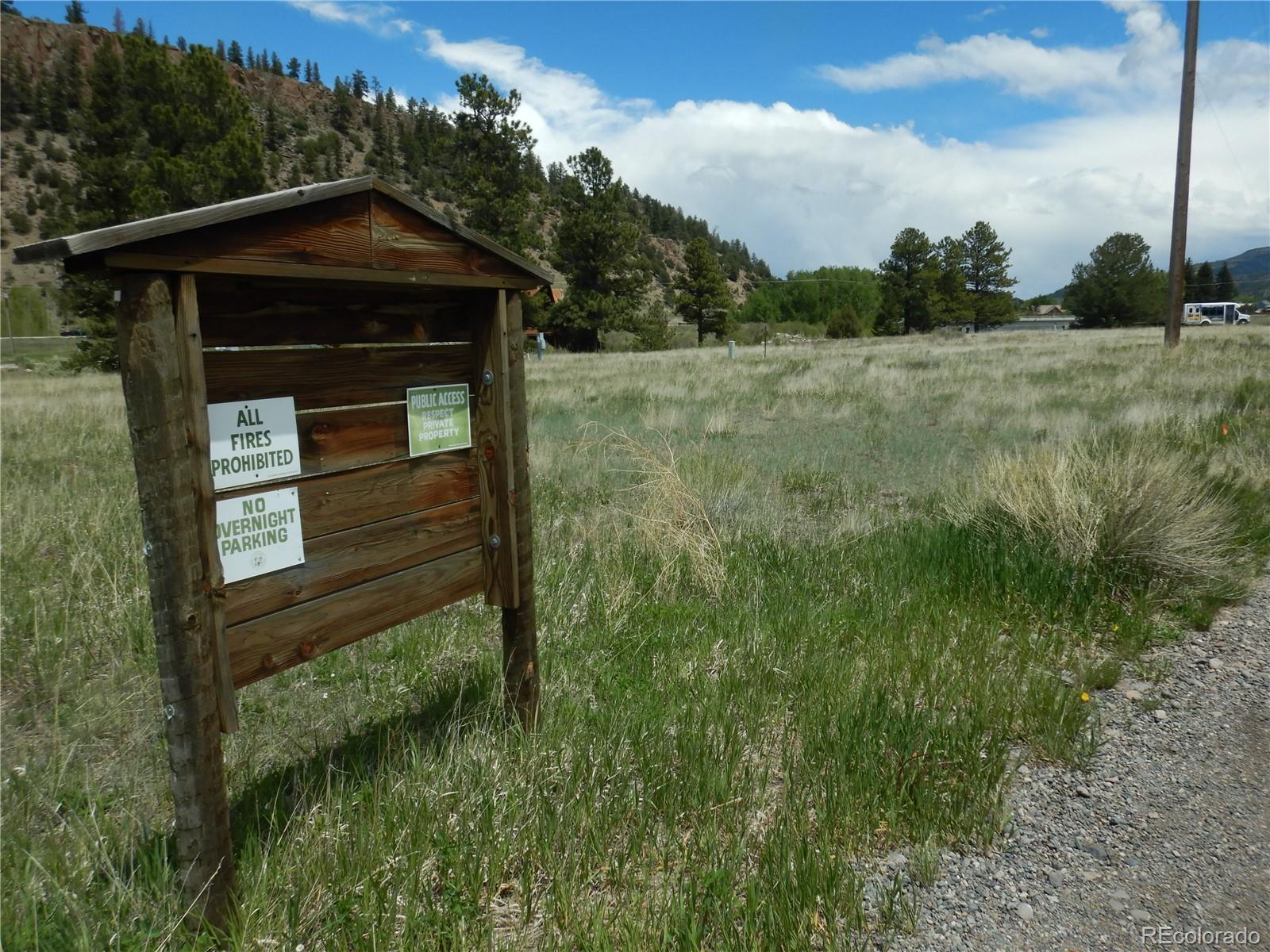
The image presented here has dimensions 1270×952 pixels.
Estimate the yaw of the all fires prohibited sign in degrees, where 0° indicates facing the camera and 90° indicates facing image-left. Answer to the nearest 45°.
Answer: approximately 315°

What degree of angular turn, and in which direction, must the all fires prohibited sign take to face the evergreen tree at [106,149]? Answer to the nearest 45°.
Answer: approximately 135° to its left

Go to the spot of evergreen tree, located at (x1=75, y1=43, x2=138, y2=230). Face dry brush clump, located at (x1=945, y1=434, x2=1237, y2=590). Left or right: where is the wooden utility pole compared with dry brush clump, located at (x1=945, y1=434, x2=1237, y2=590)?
left

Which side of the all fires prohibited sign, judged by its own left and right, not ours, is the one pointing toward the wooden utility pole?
left

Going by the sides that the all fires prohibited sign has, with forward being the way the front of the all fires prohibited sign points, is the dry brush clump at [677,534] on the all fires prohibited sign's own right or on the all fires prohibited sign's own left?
on the all fires prohibited sign's own left

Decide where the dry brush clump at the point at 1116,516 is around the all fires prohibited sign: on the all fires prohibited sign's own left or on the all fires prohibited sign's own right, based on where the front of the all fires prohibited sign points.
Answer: on the all fires prohibited sign's own left

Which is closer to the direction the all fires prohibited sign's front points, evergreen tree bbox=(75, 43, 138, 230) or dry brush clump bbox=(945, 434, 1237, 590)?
the dry brush clump
